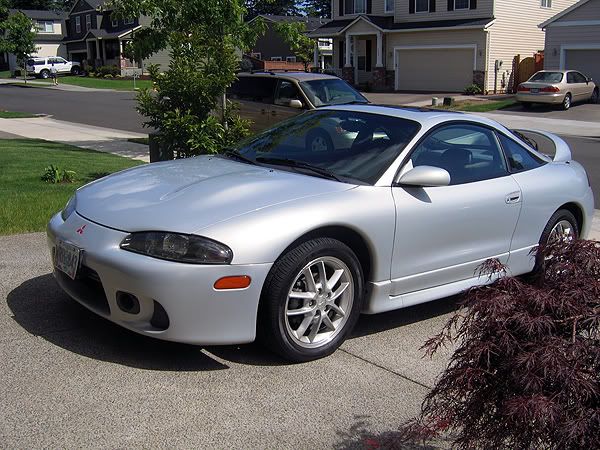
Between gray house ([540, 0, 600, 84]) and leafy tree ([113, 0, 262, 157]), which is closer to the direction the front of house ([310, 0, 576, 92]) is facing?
the leafy tree

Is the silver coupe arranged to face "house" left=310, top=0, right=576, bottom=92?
no

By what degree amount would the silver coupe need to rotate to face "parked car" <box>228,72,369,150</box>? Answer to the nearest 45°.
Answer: approximately 135° to its right

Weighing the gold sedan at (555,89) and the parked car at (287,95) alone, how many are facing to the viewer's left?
0

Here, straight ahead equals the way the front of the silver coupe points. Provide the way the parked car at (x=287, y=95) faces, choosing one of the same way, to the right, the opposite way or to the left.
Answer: to the left

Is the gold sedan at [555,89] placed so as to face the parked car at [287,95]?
no

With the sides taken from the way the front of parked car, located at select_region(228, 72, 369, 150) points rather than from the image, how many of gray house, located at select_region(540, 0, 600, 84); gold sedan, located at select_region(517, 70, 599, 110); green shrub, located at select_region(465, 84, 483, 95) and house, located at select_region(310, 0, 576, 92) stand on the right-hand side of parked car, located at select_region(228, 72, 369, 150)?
0

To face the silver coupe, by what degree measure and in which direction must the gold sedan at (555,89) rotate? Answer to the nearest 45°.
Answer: approximately 135° to its right

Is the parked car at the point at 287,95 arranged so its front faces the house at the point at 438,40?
no

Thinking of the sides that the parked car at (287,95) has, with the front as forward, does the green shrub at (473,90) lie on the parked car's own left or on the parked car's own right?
on the parked car's own left

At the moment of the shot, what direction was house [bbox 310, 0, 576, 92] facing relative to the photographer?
facing the viewer and to the left of the viewer

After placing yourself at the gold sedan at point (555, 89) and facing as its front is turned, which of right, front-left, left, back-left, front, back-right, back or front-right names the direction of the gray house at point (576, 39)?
front-left

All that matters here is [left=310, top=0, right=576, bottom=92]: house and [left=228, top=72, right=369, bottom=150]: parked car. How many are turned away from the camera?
0

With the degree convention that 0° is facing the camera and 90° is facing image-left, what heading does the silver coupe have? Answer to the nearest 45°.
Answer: approximately 45°

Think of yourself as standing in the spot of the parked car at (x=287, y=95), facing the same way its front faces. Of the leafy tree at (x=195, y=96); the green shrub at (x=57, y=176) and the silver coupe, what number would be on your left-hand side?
0

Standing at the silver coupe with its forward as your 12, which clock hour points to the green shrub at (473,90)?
The green shrub is roughly at 5 o'clock from the silver coupe.

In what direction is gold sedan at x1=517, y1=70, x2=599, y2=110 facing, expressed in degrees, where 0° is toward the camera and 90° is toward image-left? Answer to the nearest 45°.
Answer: approximately 225°

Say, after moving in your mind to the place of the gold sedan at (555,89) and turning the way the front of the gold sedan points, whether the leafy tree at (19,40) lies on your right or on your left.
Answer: on your left

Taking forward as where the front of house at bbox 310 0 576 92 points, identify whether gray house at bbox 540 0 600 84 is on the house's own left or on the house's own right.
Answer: on the house's own left
